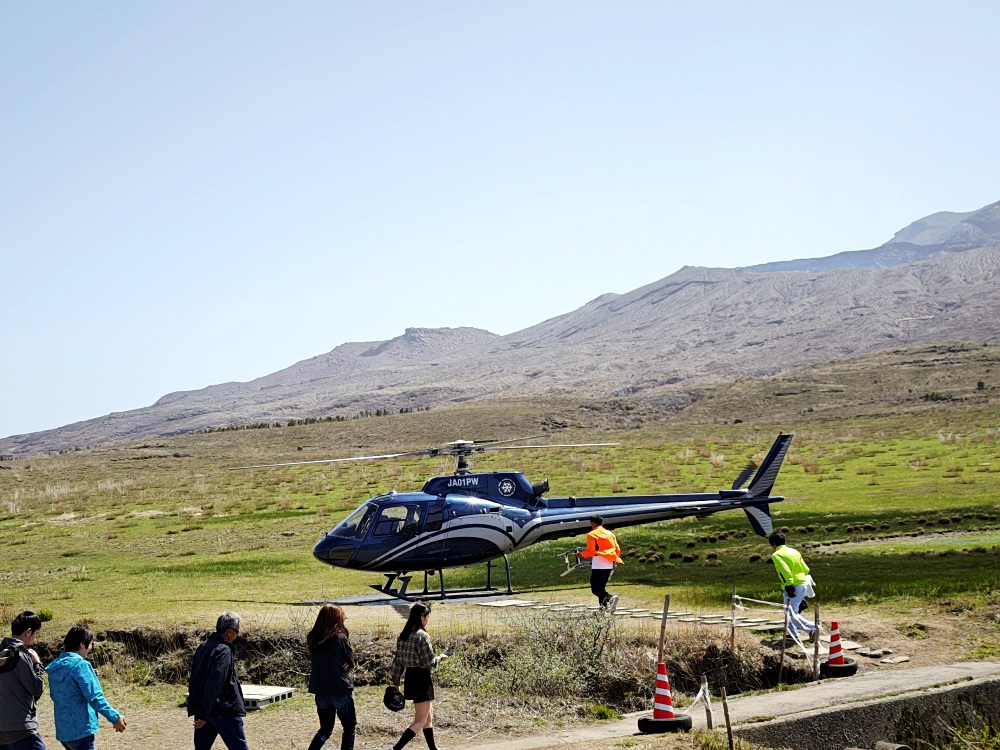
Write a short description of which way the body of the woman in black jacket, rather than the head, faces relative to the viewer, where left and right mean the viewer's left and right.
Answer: facing away from the viewer and to the right of the viewer

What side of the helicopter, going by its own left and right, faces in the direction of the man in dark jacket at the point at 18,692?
left

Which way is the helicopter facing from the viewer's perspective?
to the viewer's left

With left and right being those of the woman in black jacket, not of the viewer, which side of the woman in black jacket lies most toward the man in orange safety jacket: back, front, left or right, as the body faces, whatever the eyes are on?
front

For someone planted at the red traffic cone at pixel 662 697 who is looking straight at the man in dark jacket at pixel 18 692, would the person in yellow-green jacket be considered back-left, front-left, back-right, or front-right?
back-right

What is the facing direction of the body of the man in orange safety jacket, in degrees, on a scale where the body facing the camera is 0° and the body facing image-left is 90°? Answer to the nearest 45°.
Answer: approximately 135°

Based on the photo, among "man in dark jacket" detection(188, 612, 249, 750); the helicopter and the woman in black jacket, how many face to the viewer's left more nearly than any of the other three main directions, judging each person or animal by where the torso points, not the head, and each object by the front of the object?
1
